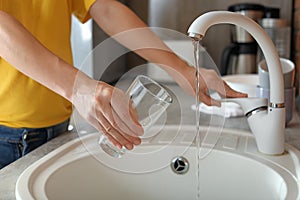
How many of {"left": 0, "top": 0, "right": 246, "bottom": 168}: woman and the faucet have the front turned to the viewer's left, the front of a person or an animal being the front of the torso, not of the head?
1

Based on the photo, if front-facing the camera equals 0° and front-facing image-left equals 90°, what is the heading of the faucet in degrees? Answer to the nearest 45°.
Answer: approximately 90°

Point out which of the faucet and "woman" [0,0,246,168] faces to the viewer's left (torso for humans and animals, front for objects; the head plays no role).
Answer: the faucet

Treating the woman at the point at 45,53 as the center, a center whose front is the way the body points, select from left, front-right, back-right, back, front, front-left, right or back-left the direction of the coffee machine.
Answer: left

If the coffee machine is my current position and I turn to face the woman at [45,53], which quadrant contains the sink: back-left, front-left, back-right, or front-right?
front-left

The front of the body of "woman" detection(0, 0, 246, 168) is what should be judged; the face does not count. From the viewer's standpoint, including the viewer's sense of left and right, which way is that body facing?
facing the viewer and to the right of the viewer
